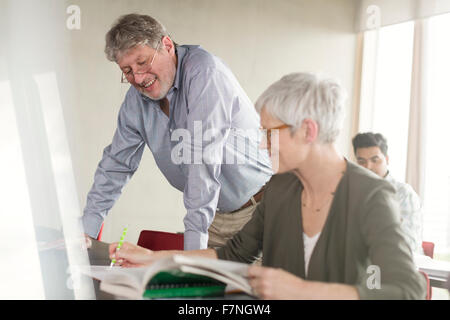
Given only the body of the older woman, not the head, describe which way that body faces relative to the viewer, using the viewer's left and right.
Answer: facing the viewer and to the left of the viewer

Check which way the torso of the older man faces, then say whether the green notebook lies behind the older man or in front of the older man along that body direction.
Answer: in front

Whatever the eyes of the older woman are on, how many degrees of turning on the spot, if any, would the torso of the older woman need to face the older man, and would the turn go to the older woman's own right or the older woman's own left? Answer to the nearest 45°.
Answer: approximately 90° to the older woman's own right

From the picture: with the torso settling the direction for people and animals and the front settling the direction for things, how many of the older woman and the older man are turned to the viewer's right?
0

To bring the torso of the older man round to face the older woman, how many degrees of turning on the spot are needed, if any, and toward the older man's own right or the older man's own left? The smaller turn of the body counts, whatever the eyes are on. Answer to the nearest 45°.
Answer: approximately 45° to the older man's own left

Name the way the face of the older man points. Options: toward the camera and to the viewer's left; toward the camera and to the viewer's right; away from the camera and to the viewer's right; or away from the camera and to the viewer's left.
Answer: toward the camera and to the viewer's left
